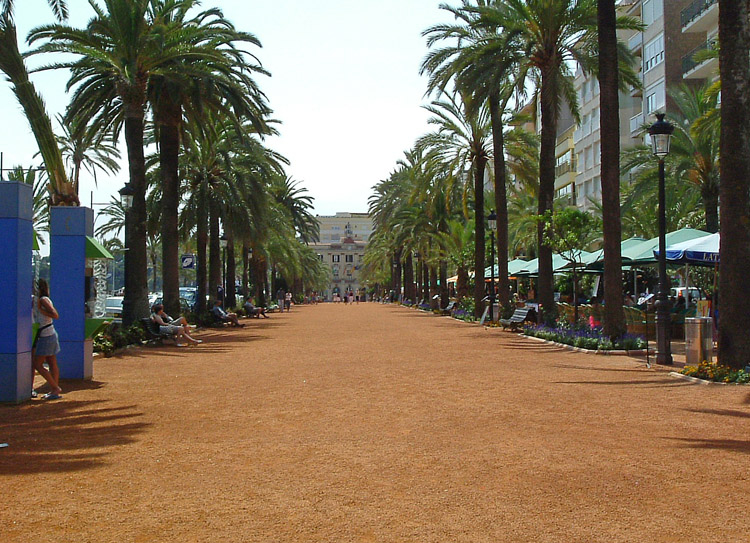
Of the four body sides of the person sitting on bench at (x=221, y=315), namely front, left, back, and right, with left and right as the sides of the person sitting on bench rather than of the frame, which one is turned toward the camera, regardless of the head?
right

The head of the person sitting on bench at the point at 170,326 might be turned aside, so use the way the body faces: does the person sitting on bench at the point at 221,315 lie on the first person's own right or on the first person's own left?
on the first person's own left

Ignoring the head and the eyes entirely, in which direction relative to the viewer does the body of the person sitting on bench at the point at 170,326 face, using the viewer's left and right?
facing to the right of the viewer

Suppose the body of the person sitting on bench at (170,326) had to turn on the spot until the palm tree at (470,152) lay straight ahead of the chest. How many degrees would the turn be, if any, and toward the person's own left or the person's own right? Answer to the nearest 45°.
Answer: approximately 45° to the person's own left

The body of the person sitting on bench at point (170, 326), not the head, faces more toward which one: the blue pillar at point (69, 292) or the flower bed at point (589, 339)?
the flower bed

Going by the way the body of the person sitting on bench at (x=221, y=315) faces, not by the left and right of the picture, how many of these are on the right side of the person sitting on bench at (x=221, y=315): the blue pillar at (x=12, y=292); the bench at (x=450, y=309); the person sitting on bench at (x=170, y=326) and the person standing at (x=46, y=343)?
3

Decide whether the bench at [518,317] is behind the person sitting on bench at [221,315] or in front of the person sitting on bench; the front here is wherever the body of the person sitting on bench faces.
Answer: in front

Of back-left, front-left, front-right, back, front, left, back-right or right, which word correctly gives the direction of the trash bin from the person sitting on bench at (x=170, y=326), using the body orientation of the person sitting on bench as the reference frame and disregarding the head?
front-right

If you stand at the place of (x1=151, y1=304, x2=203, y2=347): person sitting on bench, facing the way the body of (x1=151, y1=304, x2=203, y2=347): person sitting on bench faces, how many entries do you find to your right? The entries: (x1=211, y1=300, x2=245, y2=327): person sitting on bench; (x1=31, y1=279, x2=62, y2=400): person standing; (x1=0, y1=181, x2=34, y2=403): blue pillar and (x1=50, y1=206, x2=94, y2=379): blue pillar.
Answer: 3

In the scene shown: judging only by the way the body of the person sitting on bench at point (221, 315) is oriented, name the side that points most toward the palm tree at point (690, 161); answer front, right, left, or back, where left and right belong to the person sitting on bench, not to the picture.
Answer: front

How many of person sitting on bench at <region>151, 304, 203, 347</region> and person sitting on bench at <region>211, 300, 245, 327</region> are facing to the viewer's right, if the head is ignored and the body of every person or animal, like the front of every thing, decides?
2
